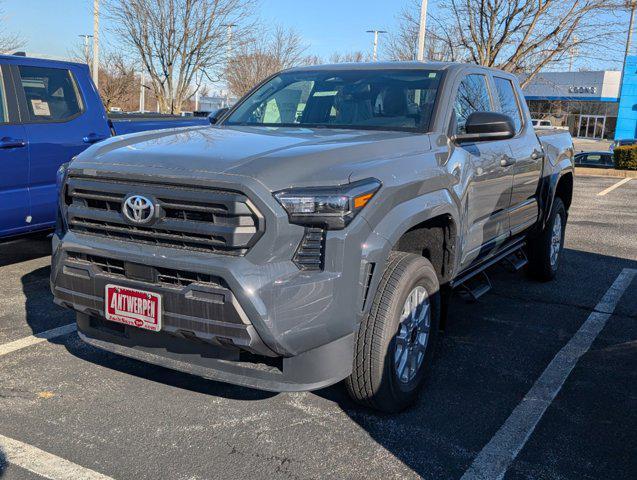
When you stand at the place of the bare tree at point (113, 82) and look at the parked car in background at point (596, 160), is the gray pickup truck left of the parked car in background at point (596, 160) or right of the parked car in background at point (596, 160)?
right

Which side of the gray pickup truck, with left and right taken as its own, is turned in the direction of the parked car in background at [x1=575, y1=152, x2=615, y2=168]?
back

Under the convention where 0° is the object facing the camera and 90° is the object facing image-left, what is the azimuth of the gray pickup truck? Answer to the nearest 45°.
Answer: approximately 45°

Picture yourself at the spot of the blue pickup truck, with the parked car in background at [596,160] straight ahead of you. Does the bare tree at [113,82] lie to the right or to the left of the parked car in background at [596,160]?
left

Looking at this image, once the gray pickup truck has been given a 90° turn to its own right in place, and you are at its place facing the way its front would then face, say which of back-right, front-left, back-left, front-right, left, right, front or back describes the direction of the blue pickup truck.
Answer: front

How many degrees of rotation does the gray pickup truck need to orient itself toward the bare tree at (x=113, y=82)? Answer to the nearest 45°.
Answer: approximately 135° to its right

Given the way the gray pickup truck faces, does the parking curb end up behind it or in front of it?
behind
